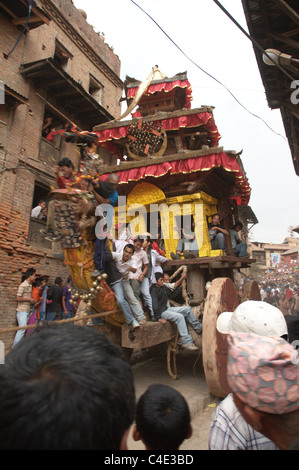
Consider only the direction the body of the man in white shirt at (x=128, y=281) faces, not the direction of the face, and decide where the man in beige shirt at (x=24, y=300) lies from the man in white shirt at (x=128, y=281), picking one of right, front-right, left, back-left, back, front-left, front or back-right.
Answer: back-right

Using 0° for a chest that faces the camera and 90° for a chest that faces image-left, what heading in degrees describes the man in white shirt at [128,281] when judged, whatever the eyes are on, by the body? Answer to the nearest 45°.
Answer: approximately 0°

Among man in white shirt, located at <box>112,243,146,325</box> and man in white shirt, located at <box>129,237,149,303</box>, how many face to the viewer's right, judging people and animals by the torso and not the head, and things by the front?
0

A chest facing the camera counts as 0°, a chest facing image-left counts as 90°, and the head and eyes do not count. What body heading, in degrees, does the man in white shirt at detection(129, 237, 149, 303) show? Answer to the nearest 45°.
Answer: approximately 45°

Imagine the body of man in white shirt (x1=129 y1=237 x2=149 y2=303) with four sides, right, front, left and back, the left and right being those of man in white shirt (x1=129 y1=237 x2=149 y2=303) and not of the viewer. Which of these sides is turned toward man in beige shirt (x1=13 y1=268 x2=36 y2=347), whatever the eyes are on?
right

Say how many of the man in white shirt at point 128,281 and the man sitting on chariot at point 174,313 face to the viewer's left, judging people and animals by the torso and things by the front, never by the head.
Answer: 0

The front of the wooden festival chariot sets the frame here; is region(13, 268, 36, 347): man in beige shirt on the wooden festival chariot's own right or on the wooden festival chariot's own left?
on the wooden festival chariot's own right
